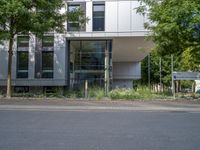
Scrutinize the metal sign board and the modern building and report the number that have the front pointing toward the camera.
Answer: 2

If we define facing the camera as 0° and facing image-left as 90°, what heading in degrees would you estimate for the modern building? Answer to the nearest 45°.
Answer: approximately 0°

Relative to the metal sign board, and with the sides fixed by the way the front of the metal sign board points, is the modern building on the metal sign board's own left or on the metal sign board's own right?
on the metal sign board's own right

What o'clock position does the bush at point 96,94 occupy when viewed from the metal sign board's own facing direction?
The bush is roughly at 2 o'clock from the metal sign board.

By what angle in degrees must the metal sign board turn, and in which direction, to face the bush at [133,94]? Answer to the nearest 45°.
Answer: approximately 45° to its right

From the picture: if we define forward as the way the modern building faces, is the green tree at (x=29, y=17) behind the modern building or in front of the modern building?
in front

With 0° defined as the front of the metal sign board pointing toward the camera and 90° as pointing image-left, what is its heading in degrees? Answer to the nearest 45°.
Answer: approximately 0°

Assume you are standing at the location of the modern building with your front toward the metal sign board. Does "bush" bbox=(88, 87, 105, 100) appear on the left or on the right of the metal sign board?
right

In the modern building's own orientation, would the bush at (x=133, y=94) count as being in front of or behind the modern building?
in front

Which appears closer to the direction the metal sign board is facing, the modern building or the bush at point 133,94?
the bush

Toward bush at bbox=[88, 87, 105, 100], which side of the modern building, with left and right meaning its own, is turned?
front
